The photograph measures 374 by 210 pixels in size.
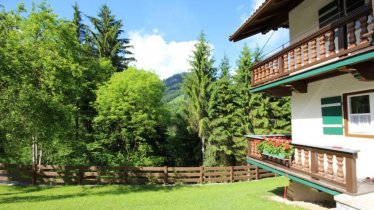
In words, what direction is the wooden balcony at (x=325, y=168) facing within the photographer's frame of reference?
facing the viewer and to the left of the viewer

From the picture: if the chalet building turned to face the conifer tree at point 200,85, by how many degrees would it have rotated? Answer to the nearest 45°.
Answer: approximately 90° to its right

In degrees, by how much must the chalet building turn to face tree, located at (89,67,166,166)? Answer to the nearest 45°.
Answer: approximately 90° to its right

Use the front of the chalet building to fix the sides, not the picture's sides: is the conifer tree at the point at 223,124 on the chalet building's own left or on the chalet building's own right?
on the chalet building's own right

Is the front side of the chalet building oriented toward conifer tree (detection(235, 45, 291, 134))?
no

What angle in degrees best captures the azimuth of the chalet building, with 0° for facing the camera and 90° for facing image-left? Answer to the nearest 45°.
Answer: approximately 45°

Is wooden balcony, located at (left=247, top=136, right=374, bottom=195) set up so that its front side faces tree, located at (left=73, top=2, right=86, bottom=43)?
no

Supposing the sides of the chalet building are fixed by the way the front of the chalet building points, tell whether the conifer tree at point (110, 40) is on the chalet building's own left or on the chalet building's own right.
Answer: on the chalet building's own right

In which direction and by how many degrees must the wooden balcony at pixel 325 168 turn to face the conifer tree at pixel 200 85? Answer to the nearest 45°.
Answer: approximately 90° to its right

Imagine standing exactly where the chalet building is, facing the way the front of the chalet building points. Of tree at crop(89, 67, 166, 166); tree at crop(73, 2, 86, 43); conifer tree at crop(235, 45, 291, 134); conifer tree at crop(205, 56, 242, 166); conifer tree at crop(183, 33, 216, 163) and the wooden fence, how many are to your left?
0

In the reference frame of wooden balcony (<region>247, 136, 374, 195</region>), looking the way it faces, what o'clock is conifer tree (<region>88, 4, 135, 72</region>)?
The conifer tree is roughly at 3 o'clock from the wooden balcony.

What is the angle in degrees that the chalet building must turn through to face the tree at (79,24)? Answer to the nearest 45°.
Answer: approximately 90° to its right
